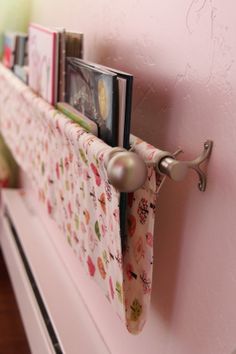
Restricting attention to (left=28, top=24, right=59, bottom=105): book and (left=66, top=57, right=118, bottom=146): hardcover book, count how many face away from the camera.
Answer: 0

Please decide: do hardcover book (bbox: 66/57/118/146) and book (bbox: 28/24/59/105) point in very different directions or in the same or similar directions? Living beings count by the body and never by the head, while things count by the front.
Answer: same or similar directions

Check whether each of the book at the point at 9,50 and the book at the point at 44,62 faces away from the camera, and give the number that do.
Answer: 0

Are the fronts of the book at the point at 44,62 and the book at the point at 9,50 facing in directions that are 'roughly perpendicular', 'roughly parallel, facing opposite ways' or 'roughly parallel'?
roughly parallel

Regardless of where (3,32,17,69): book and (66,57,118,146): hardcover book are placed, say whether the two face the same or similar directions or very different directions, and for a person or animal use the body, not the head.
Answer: same or similar directions

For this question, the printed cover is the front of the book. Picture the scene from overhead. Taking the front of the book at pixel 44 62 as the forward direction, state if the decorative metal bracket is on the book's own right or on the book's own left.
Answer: on the book's own left

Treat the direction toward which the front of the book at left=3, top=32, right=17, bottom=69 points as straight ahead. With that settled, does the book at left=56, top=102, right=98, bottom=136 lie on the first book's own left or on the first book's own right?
on the first book's own left

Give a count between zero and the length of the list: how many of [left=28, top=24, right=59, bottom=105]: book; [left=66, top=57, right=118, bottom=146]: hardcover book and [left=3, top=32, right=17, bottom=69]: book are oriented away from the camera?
0

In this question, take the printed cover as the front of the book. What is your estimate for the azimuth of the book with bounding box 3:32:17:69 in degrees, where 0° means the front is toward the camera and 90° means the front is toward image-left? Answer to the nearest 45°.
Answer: approximately 45°

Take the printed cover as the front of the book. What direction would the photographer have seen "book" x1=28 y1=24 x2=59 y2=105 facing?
facing the viewer and to the left of the viewer

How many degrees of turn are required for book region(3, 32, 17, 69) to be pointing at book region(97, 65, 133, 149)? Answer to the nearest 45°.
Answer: approximately 45° to its left
